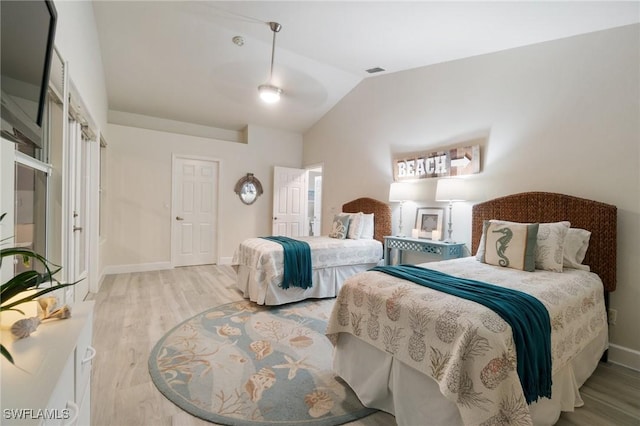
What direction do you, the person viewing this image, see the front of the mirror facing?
facing the viewer

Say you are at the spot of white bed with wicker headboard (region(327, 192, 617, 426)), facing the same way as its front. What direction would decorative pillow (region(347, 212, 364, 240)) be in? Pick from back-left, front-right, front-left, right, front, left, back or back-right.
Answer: right

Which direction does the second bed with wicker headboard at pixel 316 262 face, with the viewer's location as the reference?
facing the viewer and to the left of the viewer

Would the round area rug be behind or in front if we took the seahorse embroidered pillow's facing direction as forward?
in front

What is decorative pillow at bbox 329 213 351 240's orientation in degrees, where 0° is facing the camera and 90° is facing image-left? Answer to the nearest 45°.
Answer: approximately 45°

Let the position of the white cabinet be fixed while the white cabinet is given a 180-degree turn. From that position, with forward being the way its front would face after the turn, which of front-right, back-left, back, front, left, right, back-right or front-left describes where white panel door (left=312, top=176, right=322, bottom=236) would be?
back-right

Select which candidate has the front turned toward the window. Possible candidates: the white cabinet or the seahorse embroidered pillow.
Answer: the seahorse embroidered pillow

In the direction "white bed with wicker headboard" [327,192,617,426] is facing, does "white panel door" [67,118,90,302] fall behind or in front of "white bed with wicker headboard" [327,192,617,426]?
in front

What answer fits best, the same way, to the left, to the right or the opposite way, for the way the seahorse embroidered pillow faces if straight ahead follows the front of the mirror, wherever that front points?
to the right

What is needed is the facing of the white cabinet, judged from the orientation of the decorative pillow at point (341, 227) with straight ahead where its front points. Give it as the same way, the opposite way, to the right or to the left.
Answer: the opposite way

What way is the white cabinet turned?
to the viewer's right
